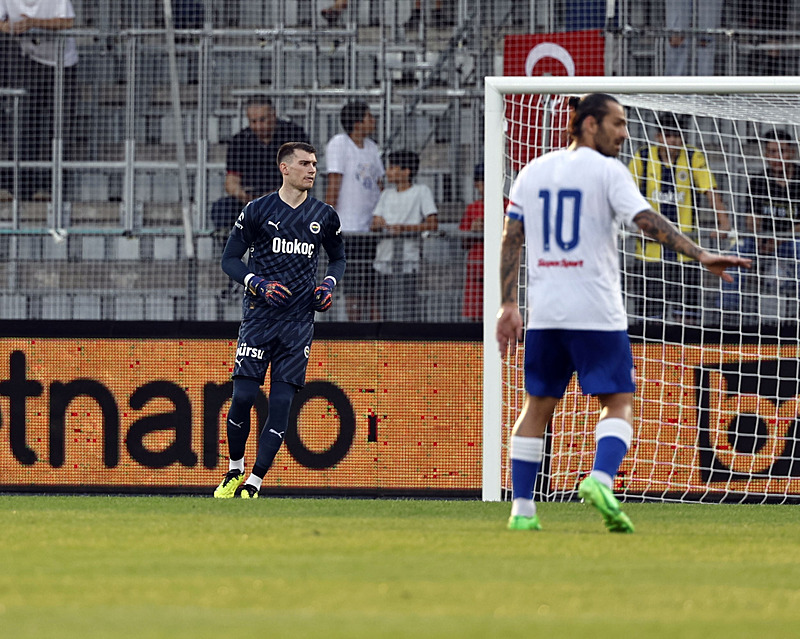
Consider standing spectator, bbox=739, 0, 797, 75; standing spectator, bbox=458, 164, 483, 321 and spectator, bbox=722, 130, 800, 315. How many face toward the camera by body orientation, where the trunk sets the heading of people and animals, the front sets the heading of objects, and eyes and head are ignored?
3

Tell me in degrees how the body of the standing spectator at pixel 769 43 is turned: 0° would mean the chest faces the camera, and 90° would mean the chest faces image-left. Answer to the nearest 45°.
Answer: approximately 0°

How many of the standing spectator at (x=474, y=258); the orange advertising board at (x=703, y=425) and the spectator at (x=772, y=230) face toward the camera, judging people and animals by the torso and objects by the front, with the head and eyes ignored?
3

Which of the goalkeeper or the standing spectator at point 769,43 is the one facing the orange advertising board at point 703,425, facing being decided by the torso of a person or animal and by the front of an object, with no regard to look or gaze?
the standing spectator

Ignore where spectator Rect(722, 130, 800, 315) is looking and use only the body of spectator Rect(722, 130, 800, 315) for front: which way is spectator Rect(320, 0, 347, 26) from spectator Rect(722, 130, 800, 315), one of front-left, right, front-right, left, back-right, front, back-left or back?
back-right

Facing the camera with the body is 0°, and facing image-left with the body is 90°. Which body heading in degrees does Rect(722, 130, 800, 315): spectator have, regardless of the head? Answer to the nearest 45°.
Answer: approximately 0°

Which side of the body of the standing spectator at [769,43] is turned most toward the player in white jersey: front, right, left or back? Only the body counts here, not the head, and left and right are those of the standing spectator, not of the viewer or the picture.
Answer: front

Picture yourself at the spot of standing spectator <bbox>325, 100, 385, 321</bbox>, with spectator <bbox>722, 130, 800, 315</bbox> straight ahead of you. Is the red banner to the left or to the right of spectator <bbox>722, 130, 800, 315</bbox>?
left

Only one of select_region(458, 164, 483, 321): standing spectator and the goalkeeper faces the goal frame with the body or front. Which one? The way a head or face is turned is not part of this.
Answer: the standing spectator

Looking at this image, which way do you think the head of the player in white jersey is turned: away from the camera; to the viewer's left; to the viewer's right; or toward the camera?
to the viewer's right
